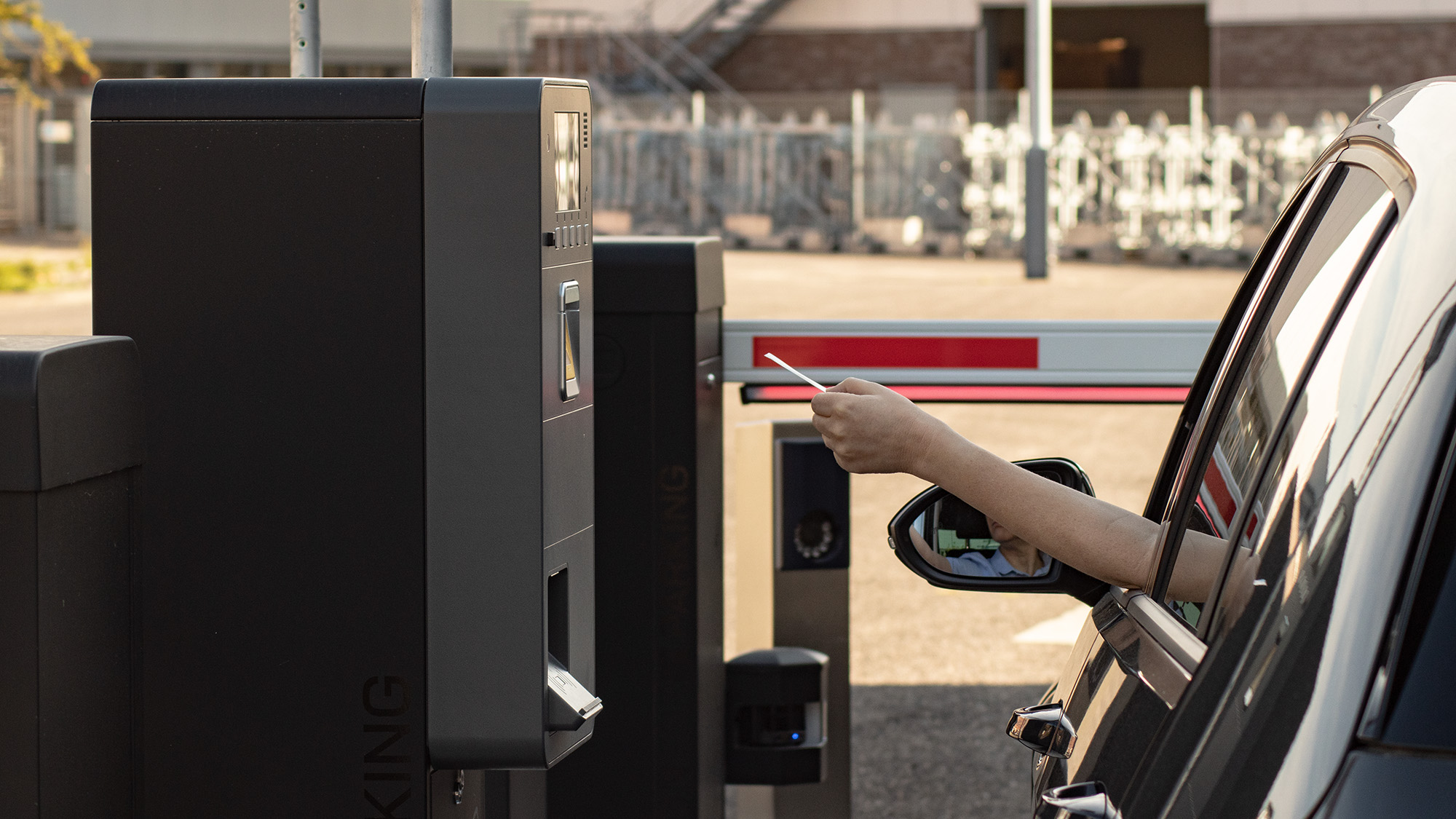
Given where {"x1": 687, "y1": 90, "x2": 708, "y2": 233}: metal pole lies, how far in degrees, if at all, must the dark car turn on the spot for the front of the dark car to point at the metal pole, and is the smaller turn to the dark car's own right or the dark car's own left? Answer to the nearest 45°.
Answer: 0° — it already faces it

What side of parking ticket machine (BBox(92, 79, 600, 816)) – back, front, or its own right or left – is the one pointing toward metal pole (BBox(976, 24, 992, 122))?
left

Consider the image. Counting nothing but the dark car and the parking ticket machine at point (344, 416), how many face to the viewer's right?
1

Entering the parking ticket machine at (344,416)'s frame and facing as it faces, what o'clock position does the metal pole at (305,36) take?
The metal pole is roughly at 9 o'clock from the parking ticket machine.

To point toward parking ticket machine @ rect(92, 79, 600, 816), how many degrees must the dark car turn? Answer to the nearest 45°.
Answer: approximately 45° to its left

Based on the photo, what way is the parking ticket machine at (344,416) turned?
to the viewer's right

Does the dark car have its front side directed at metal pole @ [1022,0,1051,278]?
yes

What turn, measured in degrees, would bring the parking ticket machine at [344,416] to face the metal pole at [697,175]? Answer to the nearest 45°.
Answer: approximately 90° to its left

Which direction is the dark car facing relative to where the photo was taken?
away from the camera

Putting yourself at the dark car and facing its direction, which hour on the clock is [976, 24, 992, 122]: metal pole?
The metal pole is roughly at 12 o'clock from the dark car.
